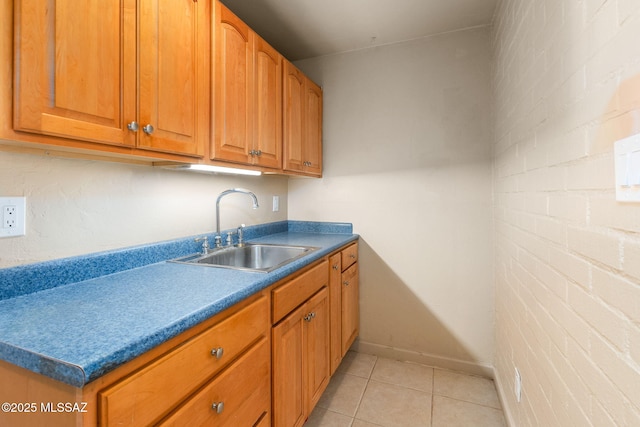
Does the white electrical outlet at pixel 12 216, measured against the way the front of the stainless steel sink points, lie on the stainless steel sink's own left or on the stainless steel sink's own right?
on the stainless steel sink's own right

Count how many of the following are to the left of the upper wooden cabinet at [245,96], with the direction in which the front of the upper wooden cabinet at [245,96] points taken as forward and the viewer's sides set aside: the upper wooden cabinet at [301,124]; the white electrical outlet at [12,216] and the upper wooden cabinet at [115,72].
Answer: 1

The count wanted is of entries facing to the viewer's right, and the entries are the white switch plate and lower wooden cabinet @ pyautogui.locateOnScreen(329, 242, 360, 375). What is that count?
1

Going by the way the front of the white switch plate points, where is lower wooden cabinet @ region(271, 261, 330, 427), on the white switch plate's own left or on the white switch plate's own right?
on the white switch plate's own right

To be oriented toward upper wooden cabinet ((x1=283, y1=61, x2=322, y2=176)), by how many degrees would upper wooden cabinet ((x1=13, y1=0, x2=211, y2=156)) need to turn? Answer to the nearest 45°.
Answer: approximately 90° to its left

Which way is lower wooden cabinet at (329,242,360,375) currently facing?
to the viewer's right

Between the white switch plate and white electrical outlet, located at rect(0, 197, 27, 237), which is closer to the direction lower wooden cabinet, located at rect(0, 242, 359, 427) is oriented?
the white switch plate

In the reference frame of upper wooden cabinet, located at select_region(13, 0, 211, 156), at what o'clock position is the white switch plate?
The white switch plate is roughly at 12 o'clock from the upper wooden cabinet.

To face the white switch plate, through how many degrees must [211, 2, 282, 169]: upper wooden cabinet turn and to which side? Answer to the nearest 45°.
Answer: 0° — it already faces it

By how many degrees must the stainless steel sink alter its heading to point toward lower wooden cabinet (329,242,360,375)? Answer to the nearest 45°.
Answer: approximately 45° to its left

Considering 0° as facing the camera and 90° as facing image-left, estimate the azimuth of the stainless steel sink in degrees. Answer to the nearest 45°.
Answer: approximately 315°

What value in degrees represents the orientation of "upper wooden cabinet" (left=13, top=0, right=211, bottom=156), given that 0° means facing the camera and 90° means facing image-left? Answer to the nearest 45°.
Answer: approximately 315°

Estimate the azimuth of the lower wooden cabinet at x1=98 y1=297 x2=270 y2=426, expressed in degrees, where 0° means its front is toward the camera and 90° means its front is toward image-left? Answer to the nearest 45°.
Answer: approximately 315°

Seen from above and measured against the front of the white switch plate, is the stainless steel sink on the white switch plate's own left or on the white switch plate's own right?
on the white switch plate's own right
